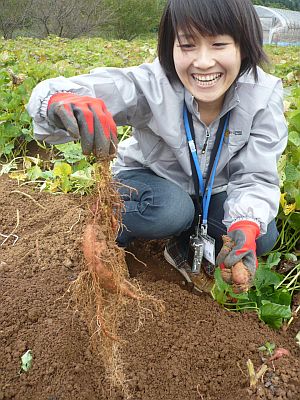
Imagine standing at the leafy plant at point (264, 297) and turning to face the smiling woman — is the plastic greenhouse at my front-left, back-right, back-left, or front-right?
front-right

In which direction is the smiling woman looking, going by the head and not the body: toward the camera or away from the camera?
toward the camera

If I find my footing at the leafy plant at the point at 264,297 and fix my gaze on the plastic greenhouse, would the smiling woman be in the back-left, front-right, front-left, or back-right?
front-left

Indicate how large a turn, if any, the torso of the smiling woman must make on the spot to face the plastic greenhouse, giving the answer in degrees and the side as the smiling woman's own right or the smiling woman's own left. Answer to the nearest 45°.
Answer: approximately 180°
